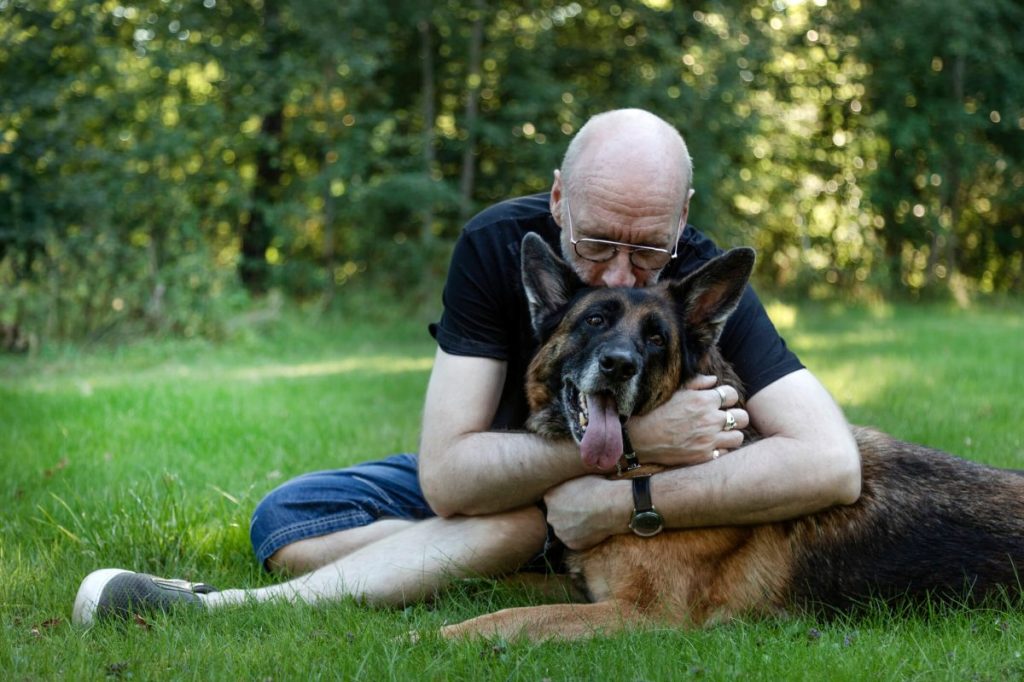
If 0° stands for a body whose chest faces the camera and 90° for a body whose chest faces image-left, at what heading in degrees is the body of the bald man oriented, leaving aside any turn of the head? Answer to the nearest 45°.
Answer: approximately 0°
